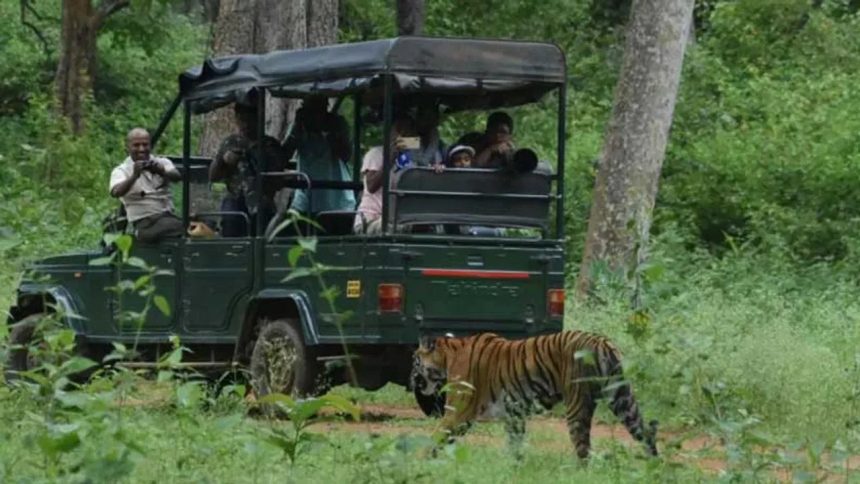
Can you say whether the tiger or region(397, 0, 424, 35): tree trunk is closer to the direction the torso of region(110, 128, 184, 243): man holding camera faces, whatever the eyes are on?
the tiger

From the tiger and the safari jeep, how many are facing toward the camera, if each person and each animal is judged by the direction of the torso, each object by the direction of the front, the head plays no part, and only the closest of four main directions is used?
0

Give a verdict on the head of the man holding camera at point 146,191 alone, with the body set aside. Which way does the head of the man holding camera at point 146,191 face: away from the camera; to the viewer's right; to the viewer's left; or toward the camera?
toward the camera

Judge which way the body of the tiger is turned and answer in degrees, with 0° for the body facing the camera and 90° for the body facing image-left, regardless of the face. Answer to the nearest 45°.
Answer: approximately 90°

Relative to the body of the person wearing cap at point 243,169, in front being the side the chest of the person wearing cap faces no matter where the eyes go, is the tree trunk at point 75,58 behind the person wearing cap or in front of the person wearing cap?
behind

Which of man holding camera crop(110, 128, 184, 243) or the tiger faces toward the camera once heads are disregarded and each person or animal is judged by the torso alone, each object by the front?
the man holding camera

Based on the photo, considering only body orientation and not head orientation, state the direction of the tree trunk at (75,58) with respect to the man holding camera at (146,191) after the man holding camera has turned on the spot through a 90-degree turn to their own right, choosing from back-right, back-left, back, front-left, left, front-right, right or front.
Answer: right

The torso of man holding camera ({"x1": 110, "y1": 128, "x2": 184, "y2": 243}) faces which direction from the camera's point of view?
toward the camera

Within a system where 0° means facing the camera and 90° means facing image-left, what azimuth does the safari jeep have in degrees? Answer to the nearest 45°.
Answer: approximately 135°

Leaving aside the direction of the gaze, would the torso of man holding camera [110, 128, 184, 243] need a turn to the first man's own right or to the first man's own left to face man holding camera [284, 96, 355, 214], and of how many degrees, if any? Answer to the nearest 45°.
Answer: approximately 90° to the first man's own left
